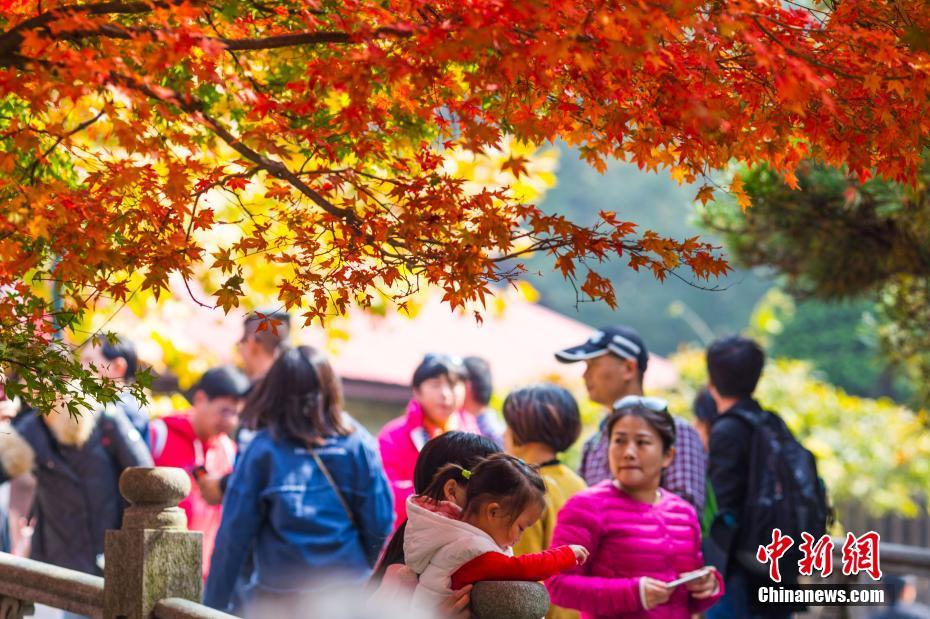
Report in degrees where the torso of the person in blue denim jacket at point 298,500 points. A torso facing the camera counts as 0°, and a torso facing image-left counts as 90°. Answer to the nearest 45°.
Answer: approximately 180°

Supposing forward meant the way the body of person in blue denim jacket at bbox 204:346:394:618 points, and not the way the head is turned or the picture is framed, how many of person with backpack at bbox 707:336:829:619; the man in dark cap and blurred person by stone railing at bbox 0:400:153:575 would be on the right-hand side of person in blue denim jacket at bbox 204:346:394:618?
2

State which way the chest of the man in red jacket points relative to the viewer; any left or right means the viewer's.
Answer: facing the viewer and to the right of the viewer

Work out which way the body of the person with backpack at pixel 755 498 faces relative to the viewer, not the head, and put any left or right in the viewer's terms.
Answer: facing away from the viewer and to the left of the viewer

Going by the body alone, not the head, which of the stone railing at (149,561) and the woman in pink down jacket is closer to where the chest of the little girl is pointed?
the woman in pink down jacket

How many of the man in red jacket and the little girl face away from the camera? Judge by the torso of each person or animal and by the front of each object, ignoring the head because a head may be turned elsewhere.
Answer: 0

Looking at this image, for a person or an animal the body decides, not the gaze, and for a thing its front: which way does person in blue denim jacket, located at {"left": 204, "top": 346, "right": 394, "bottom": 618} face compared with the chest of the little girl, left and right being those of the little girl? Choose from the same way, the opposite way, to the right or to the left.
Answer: to the left

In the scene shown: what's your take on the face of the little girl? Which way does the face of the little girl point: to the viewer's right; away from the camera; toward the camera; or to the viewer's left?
to the viewer's right

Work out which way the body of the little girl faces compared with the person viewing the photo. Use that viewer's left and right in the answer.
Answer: facing to the right of the viewer

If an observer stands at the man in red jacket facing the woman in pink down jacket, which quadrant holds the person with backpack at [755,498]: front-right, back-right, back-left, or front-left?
front-left
